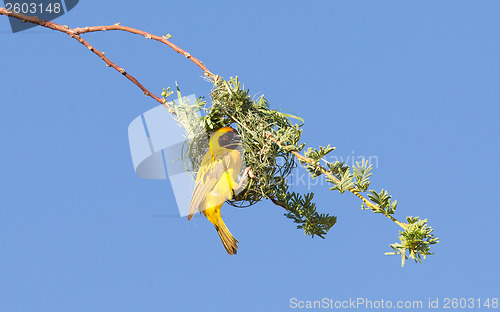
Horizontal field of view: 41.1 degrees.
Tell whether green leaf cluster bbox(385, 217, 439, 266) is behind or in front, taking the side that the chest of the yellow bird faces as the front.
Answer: in front
